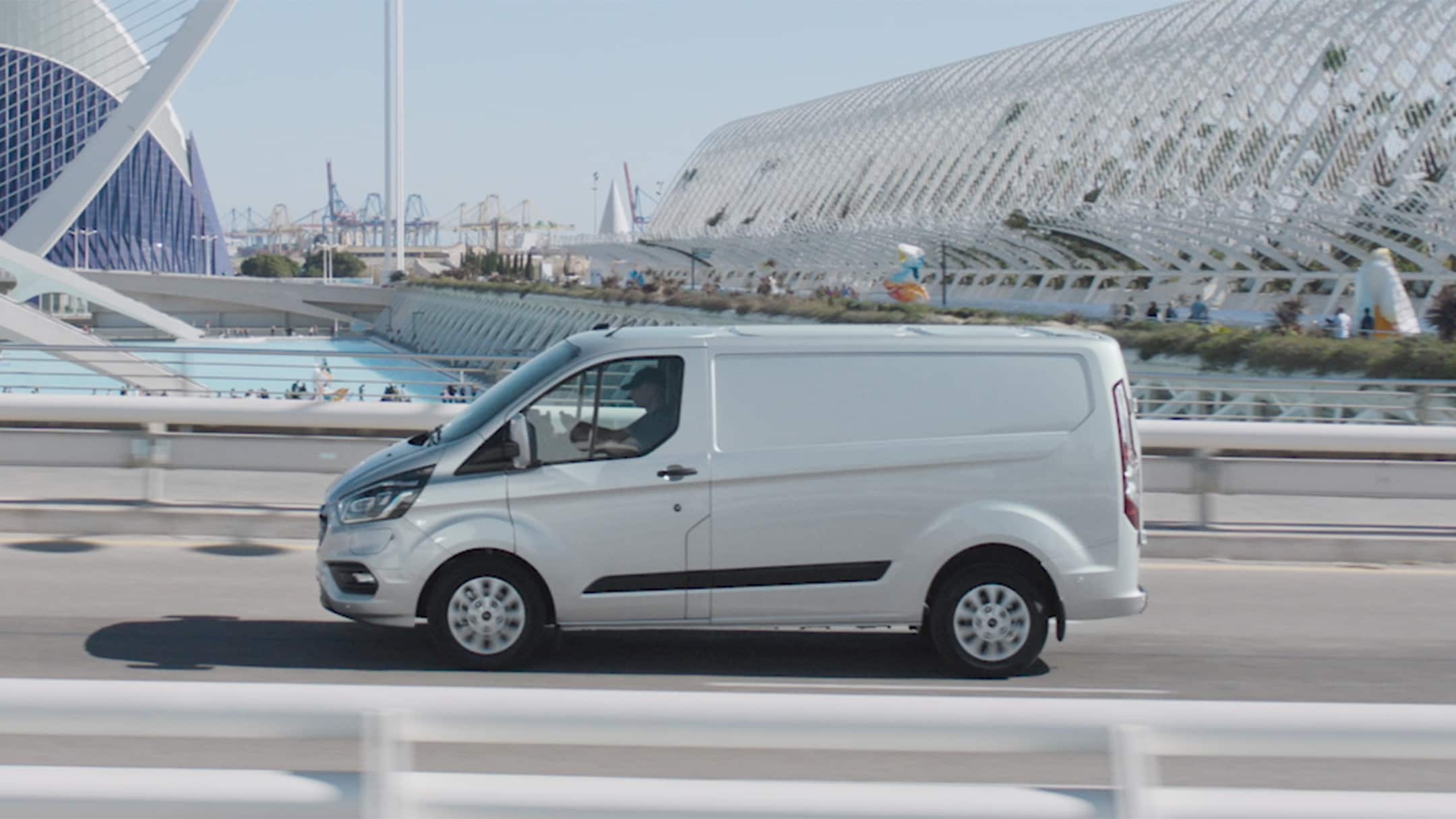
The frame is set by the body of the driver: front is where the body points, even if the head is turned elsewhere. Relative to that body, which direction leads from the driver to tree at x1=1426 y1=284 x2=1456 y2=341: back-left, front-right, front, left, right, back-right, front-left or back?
back-right

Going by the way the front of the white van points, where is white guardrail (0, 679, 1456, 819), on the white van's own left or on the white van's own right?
on the white van's own left

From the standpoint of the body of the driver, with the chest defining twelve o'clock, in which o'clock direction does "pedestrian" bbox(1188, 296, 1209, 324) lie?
The pedestrian is roughly at 4 o'clock from the driver.

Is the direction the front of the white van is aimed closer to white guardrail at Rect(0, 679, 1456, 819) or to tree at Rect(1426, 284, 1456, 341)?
the white guardrail

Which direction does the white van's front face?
to the viewer's left

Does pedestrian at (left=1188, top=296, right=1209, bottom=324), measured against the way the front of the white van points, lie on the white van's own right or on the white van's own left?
on the white van's own right

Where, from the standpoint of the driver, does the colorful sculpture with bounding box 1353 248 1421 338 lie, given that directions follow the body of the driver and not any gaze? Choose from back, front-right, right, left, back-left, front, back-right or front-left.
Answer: back-right

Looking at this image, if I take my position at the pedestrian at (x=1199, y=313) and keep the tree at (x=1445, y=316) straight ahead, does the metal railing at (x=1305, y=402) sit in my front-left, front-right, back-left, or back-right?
front-right

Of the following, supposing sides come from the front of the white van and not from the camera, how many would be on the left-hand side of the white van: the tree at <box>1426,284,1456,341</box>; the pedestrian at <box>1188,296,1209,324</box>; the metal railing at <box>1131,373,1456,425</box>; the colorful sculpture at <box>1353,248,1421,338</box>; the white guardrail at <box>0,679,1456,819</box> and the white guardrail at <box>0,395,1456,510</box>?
1

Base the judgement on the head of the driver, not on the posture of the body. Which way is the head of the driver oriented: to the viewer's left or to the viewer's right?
to the viewer's left

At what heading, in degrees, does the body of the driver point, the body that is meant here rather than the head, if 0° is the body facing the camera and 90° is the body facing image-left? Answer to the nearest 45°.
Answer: approximately 90°

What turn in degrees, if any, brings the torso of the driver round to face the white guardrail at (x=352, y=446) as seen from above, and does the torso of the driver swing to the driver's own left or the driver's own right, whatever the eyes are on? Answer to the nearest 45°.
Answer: approximately 45° to the driver's own right

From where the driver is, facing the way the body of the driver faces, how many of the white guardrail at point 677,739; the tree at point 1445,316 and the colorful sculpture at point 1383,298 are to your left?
1

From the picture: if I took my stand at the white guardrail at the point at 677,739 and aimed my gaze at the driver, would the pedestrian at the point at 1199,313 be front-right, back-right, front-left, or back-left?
front-right
